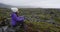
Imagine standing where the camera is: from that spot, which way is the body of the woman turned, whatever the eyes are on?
to the viewer's right
